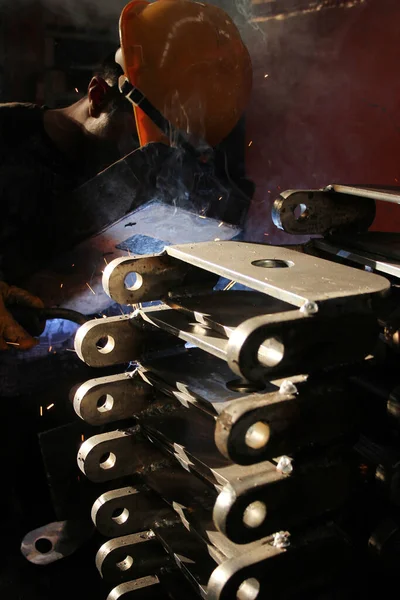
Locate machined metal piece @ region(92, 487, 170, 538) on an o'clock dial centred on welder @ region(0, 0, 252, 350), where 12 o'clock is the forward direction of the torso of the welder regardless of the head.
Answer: The machined metal piece is roughly at 3 o'clock from the welder.

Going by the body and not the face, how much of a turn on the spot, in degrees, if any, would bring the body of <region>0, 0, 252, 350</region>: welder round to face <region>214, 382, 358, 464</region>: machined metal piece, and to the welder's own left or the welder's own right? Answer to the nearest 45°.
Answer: approximately 90° to the welder's own right

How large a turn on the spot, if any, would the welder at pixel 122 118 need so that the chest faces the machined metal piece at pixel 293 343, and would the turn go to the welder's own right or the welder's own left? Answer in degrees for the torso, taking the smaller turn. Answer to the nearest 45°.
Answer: approximately 90° to the welder's own right

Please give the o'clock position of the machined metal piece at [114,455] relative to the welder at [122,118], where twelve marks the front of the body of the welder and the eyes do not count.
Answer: The machined metal piece is roughly at 3 o'clock from the welder.

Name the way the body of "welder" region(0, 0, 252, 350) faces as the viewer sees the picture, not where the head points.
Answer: to the viewer's right

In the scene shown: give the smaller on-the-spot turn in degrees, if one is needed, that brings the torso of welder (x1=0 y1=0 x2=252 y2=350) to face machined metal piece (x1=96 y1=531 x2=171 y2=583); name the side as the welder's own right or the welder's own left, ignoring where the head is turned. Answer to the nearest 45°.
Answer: approximately 90° to the welder's own right

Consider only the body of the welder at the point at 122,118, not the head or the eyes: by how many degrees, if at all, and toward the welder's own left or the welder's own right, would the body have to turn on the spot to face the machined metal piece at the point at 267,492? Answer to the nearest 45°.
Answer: approximately 90° to the welder's own right
